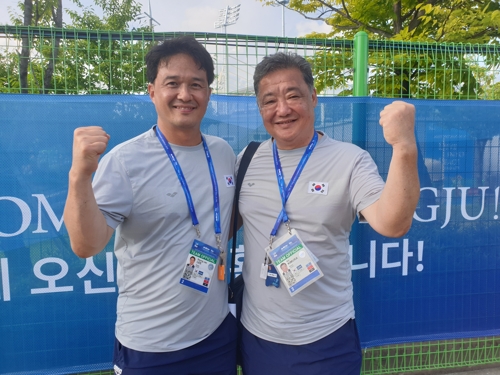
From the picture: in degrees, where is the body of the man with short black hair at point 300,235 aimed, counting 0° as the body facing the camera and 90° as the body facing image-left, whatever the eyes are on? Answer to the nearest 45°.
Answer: approximately 0°

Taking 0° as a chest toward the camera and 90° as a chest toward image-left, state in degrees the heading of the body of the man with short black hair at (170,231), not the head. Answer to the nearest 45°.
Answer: approximately 315°

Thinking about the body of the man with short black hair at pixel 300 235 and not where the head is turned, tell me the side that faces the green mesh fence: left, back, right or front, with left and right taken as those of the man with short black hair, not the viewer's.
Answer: back
